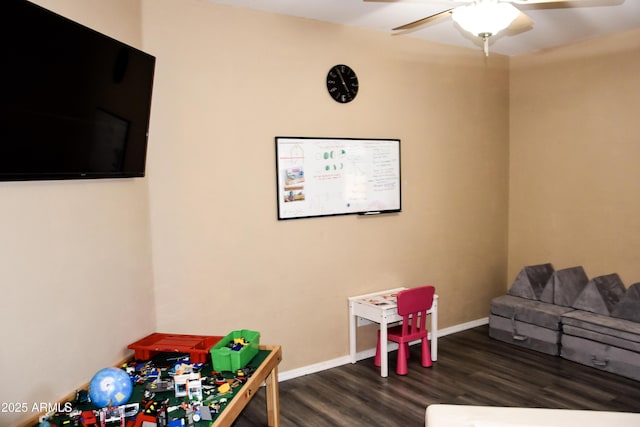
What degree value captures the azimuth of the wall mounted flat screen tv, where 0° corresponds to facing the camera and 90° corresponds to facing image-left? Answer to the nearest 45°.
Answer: approximately 315°

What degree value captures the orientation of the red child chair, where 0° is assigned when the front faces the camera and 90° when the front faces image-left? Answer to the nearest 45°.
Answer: approximately 135°

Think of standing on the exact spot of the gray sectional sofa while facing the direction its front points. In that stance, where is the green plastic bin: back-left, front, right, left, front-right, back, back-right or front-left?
front

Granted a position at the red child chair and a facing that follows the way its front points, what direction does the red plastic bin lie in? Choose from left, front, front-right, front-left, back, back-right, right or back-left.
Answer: left

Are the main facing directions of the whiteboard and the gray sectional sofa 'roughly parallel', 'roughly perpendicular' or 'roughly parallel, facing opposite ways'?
roughly perpendicular

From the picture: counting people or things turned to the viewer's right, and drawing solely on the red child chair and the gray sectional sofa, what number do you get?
0

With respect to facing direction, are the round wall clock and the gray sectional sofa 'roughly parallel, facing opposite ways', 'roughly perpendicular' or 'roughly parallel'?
roughly perpendicular

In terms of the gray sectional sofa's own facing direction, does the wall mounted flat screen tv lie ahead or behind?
ahead

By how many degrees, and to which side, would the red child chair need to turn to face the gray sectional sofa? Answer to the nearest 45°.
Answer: approximately 135° to its right

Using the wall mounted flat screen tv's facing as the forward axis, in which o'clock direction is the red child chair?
The red child chair is roughly at 10 o'clock from the wall mounted flat screen tv.

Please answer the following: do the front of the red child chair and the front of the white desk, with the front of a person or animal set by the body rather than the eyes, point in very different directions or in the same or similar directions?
very different directions

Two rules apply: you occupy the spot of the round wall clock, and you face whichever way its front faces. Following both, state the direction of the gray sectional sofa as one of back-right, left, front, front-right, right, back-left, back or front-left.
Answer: front-left

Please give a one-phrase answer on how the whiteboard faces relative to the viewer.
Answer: facing the viewer and to the right of the viewer

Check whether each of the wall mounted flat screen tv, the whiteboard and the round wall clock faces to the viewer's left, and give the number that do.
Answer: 0

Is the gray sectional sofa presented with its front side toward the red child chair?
yes

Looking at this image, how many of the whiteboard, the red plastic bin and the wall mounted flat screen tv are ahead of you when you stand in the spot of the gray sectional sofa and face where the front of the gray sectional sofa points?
3

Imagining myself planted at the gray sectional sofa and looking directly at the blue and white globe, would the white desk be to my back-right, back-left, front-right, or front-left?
front-right

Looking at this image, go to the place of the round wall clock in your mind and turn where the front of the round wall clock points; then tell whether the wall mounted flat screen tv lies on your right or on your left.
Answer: on your right
